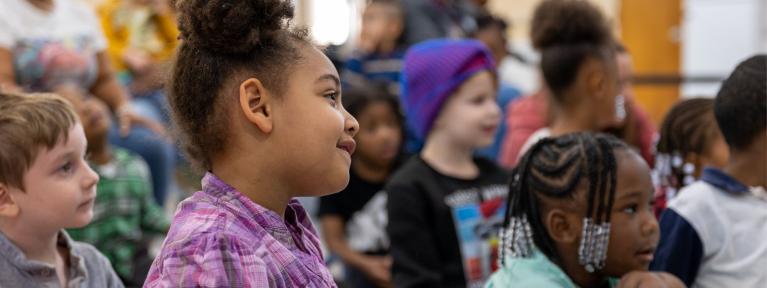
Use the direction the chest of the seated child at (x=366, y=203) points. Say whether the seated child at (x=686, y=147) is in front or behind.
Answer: in front

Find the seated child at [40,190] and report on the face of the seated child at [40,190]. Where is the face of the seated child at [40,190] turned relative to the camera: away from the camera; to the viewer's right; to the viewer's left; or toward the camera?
to the viewer's right

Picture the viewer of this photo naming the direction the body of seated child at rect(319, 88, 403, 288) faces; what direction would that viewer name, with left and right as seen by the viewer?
facing the viewer and to the right of the viewer

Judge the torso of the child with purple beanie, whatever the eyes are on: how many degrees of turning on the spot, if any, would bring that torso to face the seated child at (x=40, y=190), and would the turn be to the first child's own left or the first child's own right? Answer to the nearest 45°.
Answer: approximately 90° to the first child's own right

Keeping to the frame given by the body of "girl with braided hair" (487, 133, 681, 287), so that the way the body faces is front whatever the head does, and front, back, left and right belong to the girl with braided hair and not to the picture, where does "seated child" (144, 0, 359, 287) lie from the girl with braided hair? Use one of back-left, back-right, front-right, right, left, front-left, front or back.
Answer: back-right

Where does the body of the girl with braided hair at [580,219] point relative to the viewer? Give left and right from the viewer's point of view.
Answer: facing to the right of the viewer

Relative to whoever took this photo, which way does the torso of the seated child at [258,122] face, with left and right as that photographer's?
facing to the right of the viewer

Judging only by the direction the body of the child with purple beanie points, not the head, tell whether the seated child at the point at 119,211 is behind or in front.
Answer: behind

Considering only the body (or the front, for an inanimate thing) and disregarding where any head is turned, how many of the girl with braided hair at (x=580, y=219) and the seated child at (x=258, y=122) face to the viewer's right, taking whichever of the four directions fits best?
2

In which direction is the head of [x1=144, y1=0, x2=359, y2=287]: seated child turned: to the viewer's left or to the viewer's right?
to the viewer's right

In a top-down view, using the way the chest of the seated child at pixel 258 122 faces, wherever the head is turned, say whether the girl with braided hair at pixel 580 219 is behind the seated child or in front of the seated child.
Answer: in front

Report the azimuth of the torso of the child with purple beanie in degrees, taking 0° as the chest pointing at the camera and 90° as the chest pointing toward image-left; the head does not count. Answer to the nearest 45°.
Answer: approximately 315°
